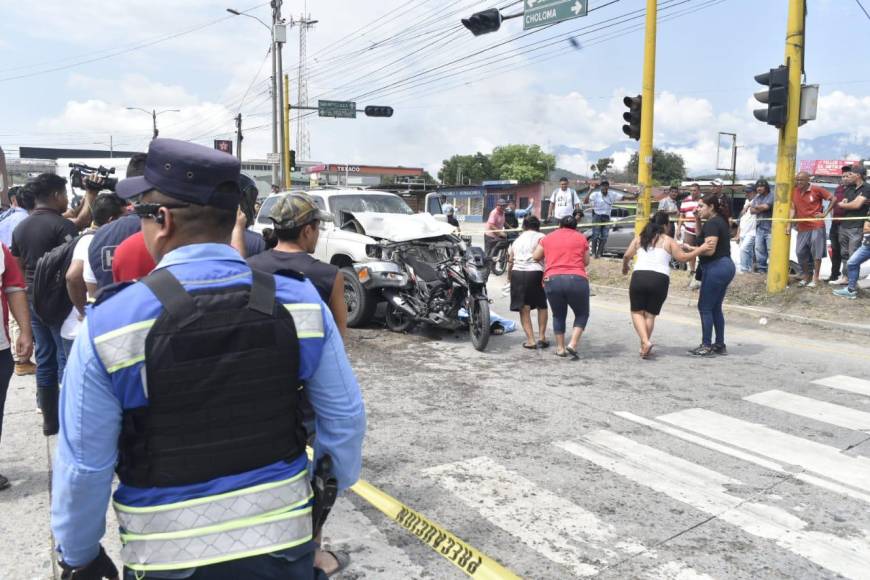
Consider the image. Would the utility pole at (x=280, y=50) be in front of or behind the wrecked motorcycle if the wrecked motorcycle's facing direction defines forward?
behind

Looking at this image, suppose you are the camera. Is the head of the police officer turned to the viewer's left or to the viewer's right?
to the viewer's left

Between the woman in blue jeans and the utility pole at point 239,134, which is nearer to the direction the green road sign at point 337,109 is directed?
the woman in blue jeans

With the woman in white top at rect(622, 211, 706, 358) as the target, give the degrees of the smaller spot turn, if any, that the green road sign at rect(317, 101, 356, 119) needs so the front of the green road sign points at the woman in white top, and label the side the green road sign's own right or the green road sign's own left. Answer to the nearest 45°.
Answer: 0° — it already faces them

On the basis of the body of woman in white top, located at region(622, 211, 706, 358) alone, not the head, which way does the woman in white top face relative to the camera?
away from the camera

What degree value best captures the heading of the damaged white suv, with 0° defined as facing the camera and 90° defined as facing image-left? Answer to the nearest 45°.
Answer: approximately 315°

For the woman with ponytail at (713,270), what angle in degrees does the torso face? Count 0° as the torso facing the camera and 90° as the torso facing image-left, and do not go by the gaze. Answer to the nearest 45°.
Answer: approximately 90°

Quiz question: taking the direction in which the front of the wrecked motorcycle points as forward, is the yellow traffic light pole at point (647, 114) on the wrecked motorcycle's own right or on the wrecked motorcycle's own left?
on the wrecked motorcycle's own left
